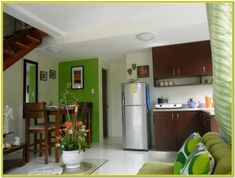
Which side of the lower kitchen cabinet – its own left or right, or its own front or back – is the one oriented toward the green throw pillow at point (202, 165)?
front

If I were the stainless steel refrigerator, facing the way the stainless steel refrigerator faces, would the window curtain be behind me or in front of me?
in front

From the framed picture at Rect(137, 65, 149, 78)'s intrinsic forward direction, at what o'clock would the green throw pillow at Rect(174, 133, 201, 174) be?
The green throw pillow is roughly at 12 o'clock from the framed picture.

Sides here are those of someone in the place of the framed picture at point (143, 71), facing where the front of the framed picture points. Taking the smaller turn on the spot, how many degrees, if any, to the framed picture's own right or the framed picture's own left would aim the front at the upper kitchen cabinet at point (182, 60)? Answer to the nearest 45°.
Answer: approximately 45° to the framed picture's own left

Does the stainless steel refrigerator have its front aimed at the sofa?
yes

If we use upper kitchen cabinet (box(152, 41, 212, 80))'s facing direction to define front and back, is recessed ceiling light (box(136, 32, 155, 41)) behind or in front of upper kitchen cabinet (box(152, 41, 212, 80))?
in front

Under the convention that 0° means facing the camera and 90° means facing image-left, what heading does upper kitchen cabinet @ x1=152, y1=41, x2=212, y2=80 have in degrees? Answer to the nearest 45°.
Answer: approximately 0°

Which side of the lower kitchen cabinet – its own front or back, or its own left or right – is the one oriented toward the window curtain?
front
